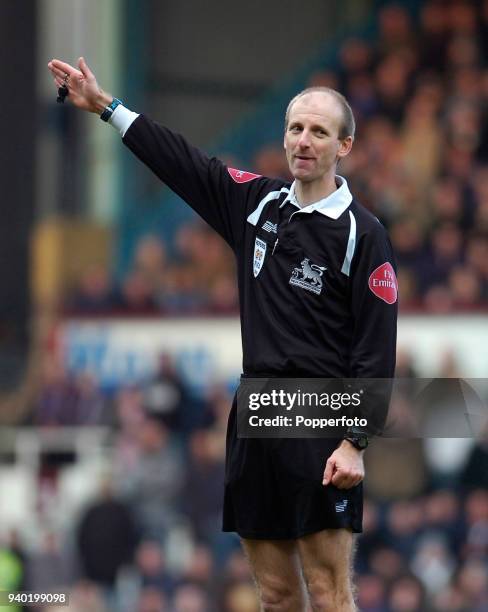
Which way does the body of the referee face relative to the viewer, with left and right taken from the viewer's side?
facing the viewer and to the left of the viewer
